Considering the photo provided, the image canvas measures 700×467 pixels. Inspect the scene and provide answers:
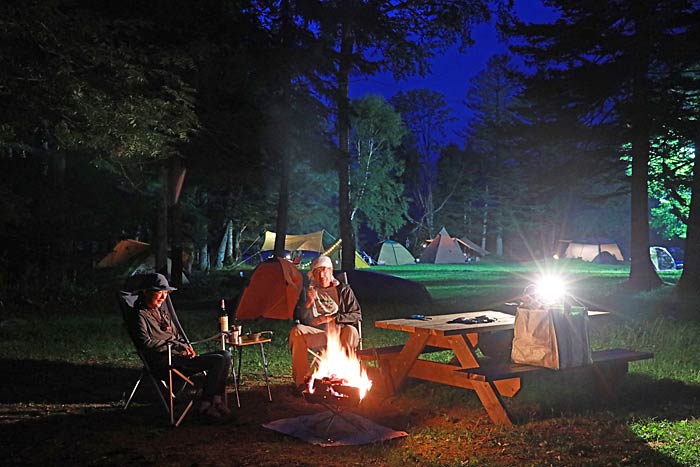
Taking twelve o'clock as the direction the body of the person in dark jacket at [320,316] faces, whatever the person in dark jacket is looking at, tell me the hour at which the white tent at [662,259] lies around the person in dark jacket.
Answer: The white tent is roughly at 7 o'clock from the person in dark jacket.

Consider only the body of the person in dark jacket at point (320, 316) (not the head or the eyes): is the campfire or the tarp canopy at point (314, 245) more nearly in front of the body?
the campfire

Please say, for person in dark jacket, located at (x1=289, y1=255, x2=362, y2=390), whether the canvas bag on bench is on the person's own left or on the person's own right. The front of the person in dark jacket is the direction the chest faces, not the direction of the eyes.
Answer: on the person's own left

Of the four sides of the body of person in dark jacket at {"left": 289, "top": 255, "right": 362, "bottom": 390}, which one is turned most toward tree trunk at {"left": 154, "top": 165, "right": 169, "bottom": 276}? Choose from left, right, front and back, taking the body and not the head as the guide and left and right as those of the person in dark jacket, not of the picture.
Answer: back

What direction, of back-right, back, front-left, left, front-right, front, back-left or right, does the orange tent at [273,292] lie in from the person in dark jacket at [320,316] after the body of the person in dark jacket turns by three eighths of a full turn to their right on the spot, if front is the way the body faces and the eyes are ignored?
front-right

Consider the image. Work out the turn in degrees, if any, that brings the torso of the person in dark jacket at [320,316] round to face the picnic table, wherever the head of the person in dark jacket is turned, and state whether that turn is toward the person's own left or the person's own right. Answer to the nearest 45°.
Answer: approximately 45° to the person's own left

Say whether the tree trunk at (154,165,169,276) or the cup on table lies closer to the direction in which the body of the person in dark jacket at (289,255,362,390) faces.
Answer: the cup on table

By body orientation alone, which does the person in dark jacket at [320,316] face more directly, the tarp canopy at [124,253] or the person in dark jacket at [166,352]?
the person in dark jacket

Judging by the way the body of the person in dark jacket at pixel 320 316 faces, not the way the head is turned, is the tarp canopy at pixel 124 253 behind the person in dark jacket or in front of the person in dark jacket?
behind

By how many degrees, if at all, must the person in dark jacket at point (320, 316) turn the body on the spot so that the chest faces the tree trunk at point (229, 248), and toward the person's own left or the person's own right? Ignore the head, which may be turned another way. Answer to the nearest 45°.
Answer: approximately 180°

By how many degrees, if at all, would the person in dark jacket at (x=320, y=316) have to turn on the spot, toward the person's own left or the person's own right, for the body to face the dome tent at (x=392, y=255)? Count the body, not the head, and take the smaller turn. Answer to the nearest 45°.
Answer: approximately 180°

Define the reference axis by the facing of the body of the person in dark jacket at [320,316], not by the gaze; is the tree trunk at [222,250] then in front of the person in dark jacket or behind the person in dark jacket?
behind

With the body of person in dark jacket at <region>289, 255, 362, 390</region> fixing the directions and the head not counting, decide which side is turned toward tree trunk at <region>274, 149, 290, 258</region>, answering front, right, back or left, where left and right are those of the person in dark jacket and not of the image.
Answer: back

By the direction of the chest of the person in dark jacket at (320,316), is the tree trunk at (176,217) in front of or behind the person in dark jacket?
behind

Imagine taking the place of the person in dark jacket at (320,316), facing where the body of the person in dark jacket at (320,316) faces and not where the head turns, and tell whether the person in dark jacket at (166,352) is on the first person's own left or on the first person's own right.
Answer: on the first person's own right
